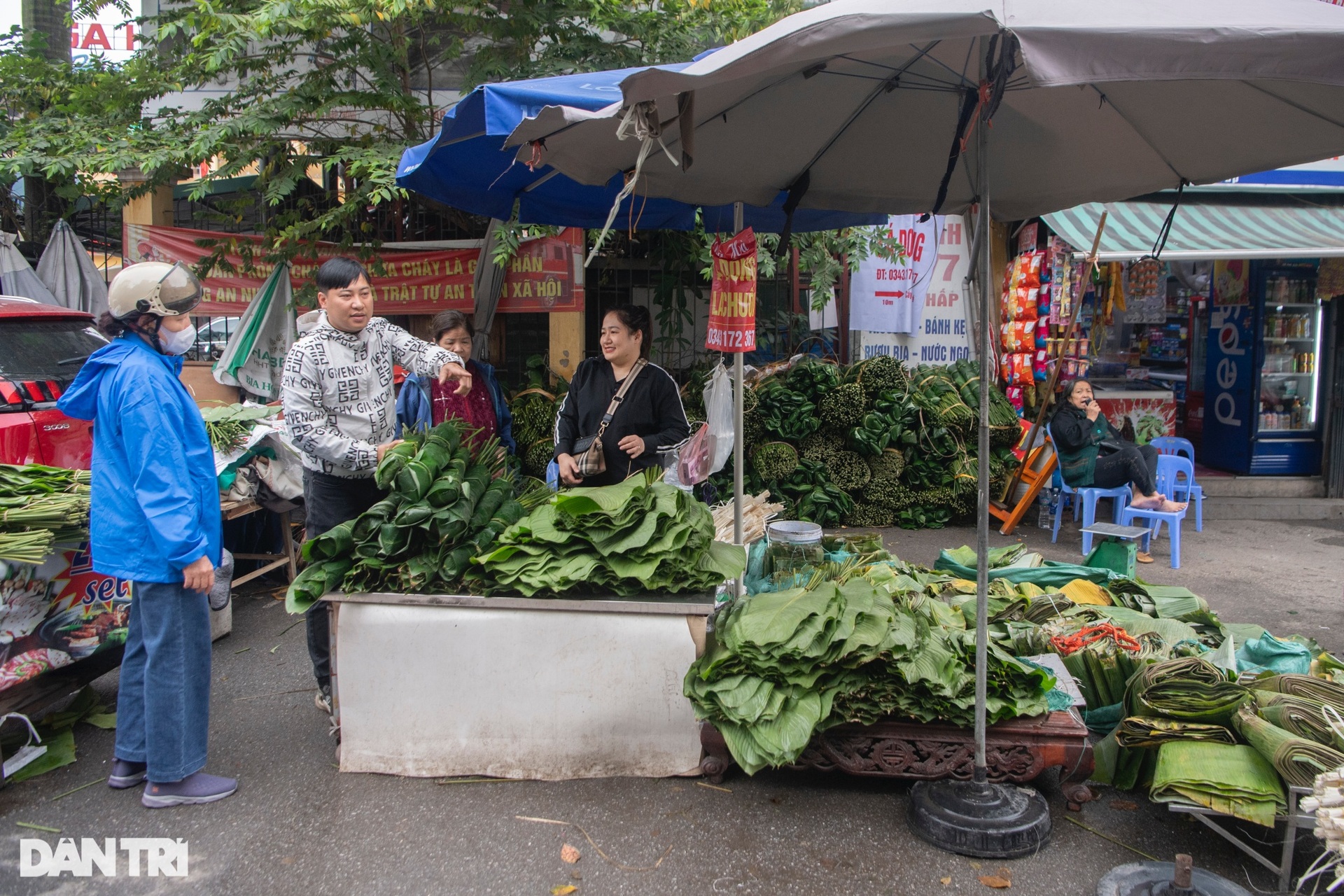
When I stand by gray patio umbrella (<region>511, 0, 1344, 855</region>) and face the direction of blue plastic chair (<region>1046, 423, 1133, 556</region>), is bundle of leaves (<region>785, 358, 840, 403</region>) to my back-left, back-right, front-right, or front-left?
front-left

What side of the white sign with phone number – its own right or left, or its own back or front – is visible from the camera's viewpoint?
front

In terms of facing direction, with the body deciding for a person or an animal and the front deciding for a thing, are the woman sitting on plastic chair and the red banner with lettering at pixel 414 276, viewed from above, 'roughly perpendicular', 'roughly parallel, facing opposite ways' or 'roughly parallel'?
roughly perpendicular

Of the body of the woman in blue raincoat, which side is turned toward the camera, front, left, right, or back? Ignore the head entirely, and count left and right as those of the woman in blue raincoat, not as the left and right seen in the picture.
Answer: right

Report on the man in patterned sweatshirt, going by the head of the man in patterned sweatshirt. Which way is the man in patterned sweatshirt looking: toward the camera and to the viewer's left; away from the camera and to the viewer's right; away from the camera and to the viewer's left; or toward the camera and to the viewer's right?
toward the camera and to the viewer's right

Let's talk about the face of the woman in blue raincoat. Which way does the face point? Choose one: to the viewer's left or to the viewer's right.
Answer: to the viewer's right

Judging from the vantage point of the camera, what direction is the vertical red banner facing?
facing the viewer

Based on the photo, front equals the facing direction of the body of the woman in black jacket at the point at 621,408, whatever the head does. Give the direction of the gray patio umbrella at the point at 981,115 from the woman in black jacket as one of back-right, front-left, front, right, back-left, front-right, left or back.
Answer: left

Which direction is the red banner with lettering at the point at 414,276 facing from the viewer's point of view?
toward the camera

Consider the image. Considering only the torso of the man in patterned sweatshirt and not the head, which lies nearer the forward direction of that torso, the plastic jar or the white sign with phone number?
the plastic jar

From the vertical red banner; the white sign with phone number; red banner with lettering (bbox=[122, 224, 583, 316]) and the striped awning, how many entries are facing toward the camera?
4

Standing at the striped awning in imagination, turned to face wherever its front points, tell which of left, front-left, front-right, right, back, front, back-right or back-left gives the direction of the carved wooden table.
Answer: front

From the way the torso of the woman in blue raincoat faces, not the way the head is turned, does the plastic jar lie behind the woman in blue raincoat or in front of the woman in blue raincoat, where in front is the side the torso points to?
in front

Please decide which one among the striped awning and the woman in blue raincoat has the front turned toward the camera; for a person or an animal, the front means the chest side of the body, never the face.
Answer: the striped awning

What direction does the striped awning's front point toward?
toward the camera

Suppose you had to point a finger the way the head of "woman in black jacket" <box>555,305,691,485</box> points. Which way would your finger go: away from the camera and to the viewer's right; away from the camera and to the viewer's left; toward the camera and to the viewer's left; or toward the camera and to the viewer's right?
toward the camera and to the viewer's left

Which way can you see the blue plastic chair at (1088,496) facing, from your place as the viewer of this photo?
facing the viewer and to the right of the viewer
